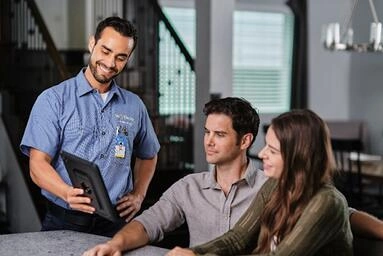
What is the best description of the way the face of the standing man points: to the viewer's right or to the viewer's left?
to the viewer's right

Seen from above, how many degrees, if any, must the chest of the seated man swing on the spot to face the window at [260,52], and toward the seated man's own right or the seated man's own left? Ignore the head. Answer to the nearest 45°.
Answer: approximately 180°

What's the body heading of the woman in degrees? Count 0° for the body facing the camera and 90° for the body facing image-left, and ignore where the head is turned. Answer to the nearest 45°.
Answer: approximately 45°

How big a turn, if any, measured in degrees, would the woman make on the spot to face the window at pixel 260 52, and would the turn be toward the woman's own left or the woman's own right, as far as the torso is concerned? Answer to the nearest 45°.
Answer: approximately 135° to the woman's own right

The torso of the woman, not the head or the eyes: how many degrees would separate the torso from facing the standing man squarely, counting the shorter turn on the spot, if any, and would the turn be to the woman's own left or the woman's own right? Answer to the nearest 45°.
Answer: approximately 90° to the woman's own right

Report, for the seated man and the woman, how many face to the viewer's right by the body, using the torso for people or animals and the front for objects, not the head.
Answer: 0

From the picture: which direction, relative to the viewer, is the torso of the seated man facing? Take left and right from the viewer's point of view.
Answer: facing the viewer

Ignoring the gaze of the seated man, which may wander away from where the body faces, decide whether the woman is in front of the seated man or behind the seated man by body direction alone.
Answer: in front

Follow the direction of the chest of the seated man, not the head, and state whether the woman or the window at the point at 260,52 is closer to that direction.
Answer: the woman
